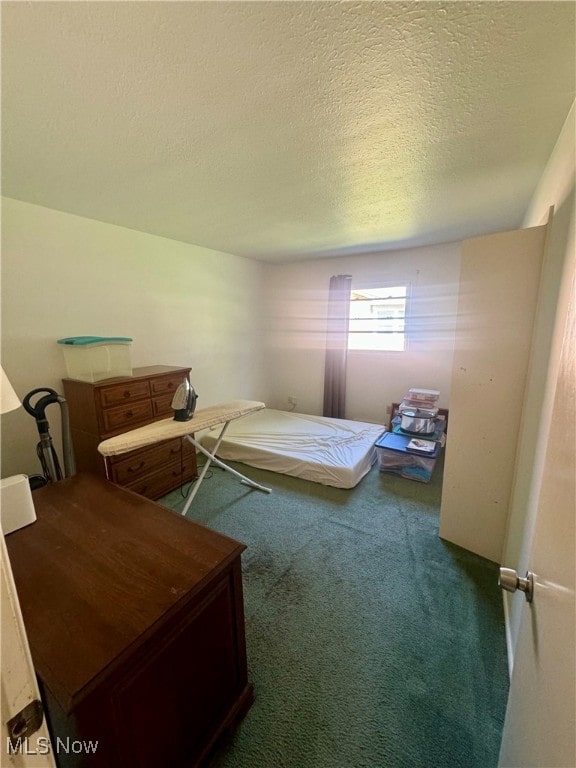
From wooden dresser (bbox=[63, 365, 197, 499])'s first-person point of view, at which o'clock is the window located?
The window is roughly at 10 o'clock from the wooden dresser.

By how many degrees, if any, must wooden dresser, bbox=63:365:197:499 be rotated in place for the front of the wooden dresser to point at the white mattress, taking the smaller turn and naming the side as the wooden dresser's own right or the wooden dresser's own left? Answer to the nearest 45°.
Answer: approximately 45° to the wooden dresser's own left

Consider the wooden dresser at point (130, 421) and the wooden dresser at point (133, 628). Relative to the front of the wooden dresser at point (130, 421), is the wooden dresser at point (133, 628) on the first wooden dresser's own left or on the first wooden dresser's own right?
on the first wooden dresser's own right

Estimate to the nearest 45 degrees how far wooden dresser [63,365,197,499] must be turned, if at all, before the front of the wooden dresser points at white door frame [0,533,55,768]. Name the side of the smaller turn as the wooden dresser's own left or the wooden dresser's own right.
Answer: approximately 45° to the wooden dresser's own right

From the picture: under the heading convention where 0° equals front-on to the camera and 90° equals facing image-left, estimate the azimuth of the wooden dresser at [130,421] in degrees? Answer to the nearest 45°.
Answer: approximately 315°
